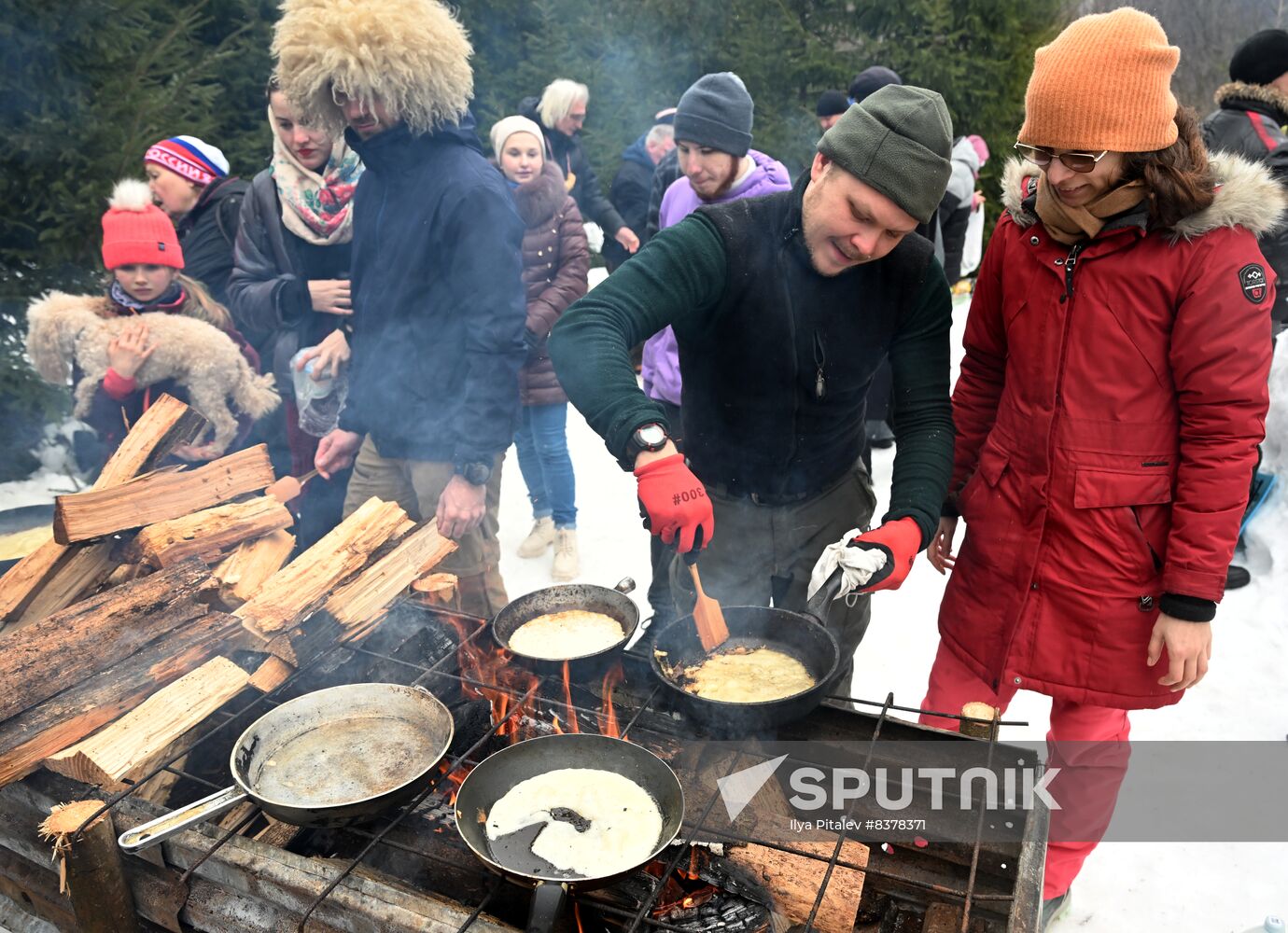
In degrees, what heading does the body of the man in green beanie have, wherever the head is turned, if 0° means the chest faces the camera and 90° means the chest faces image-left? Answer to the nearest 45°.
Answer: approximately 0°

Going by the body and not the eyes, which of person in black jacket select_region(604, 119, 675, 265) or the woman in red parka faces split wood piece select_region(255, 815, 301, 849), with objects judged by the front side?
the woman in red parka

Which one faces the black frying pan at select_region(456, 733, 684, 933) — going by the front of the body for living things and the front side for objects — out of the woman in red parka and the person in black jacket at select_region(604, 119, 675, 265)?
the woman in red parka

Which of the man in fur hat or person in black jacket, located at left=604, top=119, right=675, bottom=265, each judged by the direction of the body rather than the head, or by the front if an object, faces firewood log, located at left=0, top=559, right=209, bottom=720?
the man in fur hat

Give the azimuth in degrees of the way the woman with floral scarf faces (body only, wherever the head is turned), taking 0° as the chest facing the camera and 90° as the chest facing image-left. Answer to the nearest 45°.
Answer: approximately 315°

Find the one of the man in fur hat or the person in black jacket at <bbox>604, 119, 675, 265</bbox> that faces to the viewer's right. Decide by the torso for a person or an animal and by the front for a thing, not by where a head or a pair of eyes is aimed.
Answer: the person in black jacket
